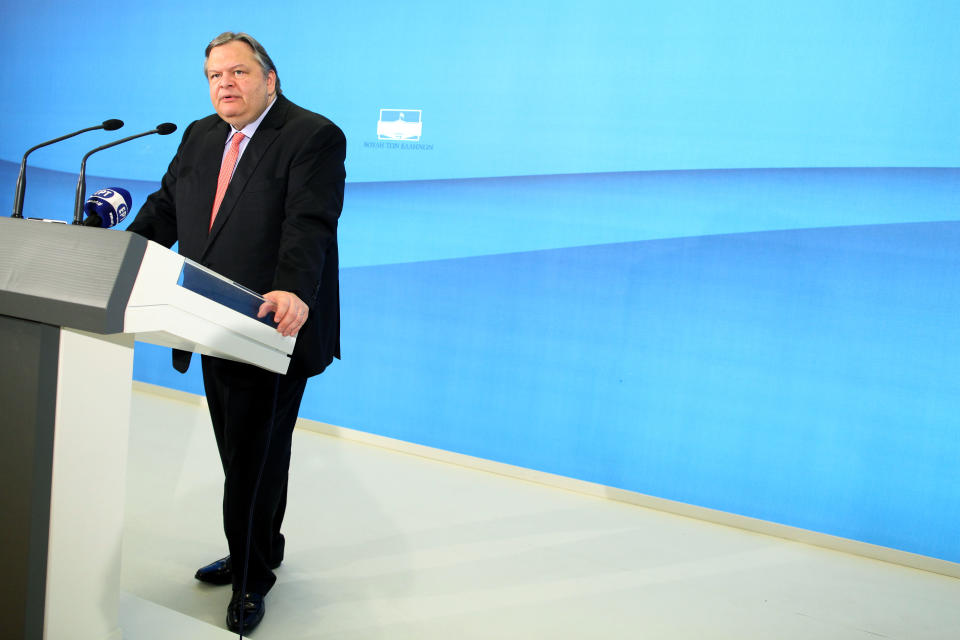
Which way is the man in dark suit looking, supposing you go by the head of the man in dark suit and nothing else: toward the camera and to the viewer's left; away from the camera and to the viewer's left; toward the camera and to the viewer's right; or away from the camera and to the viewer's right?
toward the camera and to the viewer's left

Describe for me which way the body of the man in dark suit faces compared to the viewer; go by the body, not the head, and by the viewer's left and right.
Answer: facing the viewer and to the left of the viewer

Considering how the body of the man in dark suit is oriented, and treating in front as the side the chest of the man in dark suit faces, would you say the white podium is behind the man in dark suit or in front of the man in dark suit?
in front

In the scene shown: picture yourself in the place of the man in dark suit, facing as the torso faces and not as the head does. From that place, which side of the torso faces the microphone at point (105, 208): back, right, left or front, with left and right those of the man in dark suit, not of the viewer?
front
